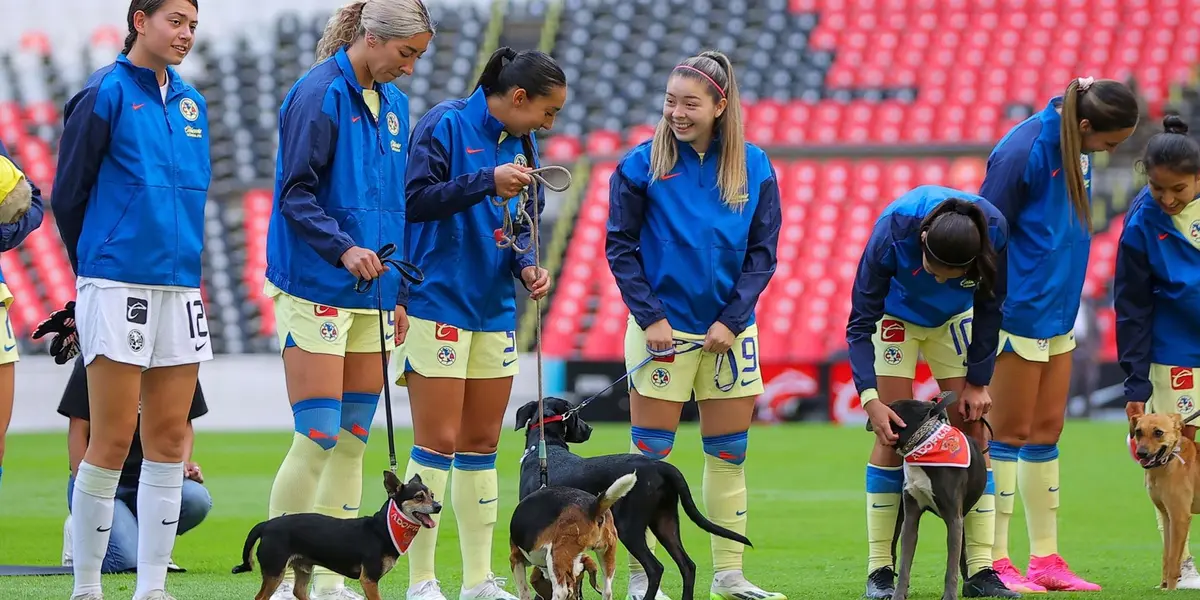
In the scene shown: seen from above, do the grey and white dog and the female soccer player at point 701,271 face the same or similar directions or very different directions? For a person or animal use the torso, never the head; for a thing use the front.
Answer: same or similar directions

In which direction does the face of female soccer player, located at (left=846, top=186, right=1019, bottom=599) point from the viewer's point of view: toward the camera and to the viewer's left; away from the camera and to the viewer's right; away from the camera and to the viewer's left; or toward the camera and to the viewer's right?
toward the camera and to the viewer's left

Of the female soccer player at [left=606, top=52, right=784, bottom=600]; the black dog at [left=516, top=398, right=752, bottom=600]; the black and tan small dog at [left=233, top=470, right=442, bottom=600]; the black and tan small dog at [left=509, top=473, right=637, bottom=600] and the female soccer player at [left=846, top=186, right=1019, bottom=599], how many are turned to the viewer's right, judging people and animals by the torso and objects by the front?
1

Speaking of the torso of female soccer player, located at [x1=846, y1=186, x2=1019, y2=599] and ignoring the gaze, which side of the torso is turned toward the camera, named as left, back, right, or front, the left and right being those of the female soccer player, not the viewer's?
front

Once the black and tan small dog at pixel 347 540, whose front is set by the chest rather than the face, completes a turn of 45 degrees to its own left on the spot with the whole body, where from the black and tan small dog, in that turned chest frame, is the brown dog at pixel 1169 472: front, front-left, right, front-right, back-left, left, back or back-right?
front-right

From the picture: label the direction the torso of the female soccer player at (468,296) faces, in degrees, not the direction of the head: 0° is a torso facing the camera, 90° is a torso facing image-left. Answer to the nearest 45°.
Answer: approximately 315°

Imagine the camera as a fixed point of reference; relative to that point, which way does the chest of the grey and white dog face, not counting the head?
toward the camera

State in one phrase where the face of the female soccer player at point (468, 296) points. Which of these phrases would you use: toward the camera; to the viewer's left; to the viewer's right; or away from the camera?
to the viewer's right

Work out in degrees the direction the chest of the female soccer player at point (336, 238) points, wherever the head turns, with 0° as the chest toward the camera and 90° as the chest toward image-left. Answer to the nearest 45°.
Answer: approximately 315°

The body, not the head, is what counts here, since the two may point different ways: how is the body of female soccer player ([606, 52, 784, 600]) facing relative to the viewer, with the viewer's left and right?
facing the viewer

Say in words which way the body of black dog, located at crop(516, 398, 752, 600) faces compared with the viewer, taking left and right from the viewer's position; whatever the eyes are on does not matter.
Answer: facing away from the viewer and to the left of the viewer

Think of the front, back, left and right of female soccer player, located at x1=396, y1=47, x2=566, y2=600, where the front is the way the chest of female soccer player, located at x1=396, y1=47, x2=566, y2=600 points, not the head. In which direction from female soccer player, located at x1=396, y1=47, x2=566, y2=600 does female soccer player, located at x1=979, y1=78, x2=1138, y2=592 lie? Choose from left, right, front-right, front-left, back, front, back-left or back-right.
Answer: front-left
